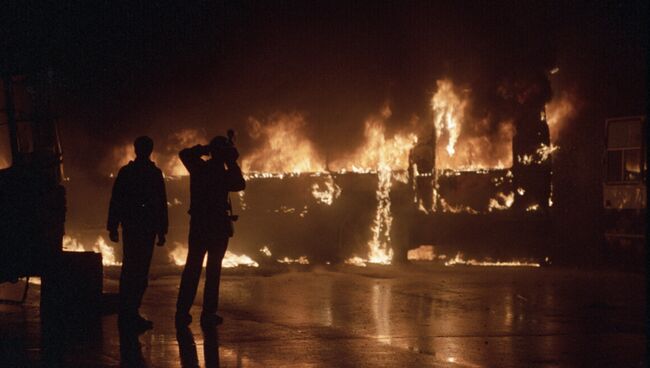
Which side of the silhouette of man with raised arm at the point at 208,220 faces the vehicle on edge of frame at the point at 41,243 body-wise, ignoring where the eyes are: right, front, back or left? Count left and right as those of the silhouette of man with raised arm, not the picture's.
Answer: left

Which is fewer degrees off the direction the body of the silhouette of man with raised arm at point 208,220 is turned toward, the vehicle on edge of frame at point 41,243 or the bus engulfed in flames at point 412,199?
the bus engulfed in flames

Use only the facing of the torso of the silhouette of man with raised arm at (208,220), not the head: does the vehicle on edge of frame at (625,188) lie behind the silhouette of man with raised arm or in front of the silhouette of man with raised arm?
in front

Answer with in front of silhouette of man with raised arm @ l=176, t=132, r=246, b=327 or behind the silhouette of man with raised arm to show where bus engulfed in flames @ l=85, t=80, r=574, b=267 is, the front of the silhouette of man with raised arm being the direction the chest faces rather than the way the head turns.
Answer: in front

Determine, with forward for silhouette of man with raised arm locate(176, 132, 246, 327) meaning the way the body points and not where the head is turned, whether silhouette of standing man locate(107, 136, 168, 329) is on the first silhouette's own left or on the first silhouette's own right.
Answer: on the first silhouette's own left

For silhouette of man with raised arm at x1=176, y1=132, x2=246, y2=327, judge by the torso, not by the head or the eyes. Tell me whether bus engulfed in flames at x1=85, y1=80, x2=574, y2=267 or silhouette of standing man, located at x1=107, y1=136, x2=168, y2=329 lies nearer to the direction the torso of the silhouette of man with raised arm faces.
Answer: the bus engulfed in flames

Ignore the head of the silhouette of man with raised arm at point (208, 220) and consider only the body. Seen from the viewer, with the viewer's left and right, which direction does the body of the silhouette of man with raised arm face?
facing away from the viewer and to the right of the viewer
